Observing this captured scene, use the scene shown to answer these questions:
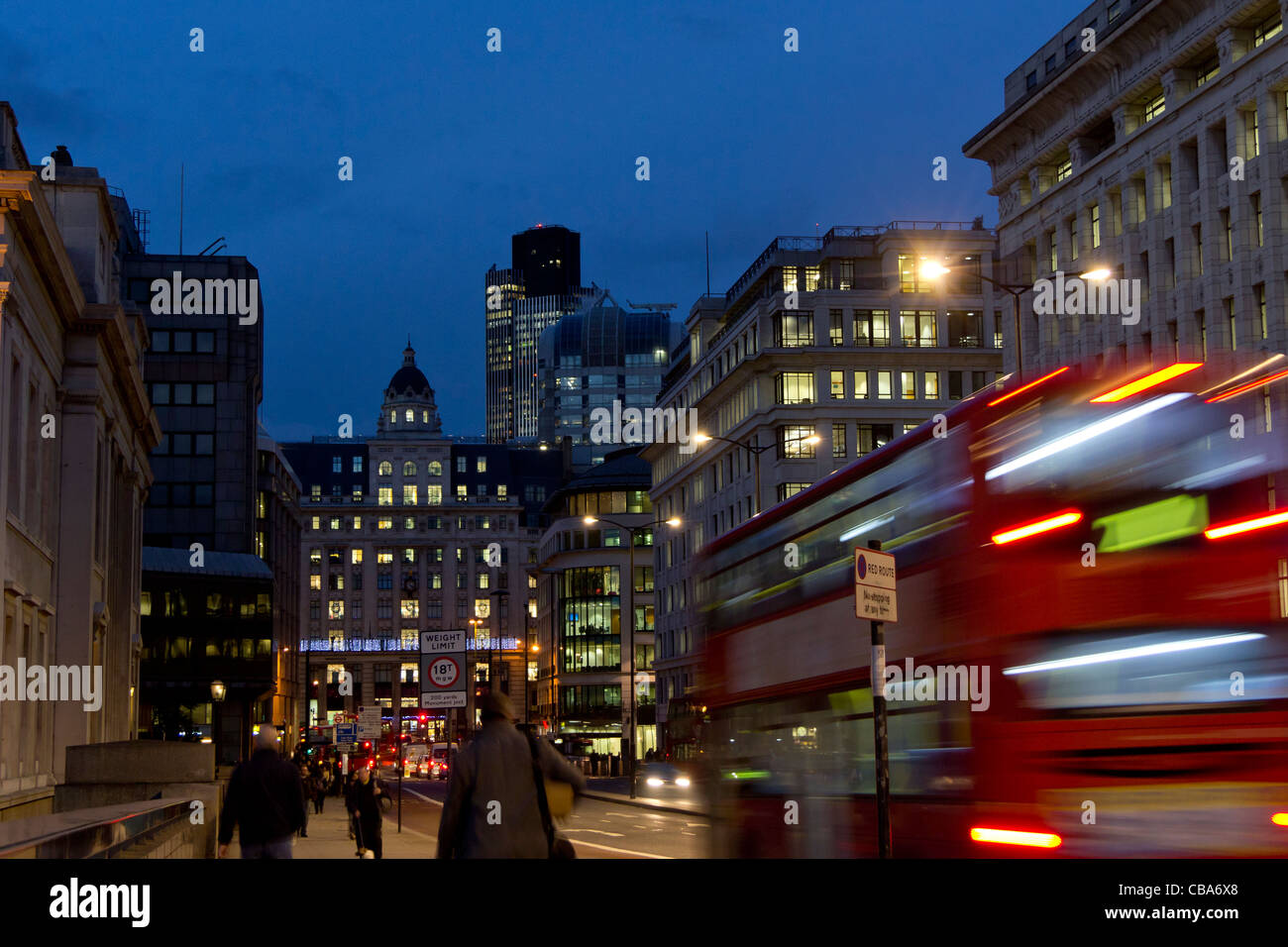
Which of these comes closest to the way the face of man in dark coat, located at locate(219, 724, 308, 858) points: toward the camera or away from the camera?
away from the camera

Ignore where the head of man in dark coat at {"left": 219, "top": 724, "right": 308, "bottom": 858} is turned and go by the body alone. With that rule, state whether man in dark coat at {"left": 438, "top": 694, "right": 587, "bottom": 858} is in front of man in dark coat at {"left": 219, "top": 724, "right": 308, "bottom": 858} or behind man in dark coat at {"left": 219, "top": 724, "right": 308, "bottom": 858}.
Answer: behind

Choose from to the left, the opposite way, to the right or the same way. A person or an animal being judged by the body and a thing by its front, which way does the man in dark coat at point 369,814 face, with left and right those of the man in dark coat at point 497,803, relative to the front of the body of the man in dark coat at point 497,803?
the opposite way

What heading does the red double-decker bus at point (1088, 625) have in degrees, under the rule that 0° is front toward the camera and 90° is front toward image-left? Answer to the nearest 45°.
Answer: approximately 135°

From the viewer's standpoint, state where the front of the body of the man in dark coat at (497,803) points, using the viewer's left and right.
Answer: facing away from the viewer

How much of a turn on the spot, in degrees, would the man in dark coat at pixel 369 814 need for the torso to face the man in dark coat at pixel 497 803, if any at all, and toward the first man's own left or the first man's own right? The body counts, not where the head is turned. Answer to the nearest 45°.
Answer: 0° — they already face them

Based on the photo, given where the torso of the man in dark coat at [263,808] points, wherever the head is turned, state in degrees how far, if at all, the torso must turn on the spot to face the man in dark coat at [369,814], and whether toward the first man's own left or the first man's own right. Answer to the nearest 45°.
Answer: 0° — they already face them

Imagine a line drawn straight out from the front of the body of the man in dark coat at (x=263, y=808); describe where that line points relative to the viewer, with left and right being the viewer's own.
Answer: facing away from the viewer
